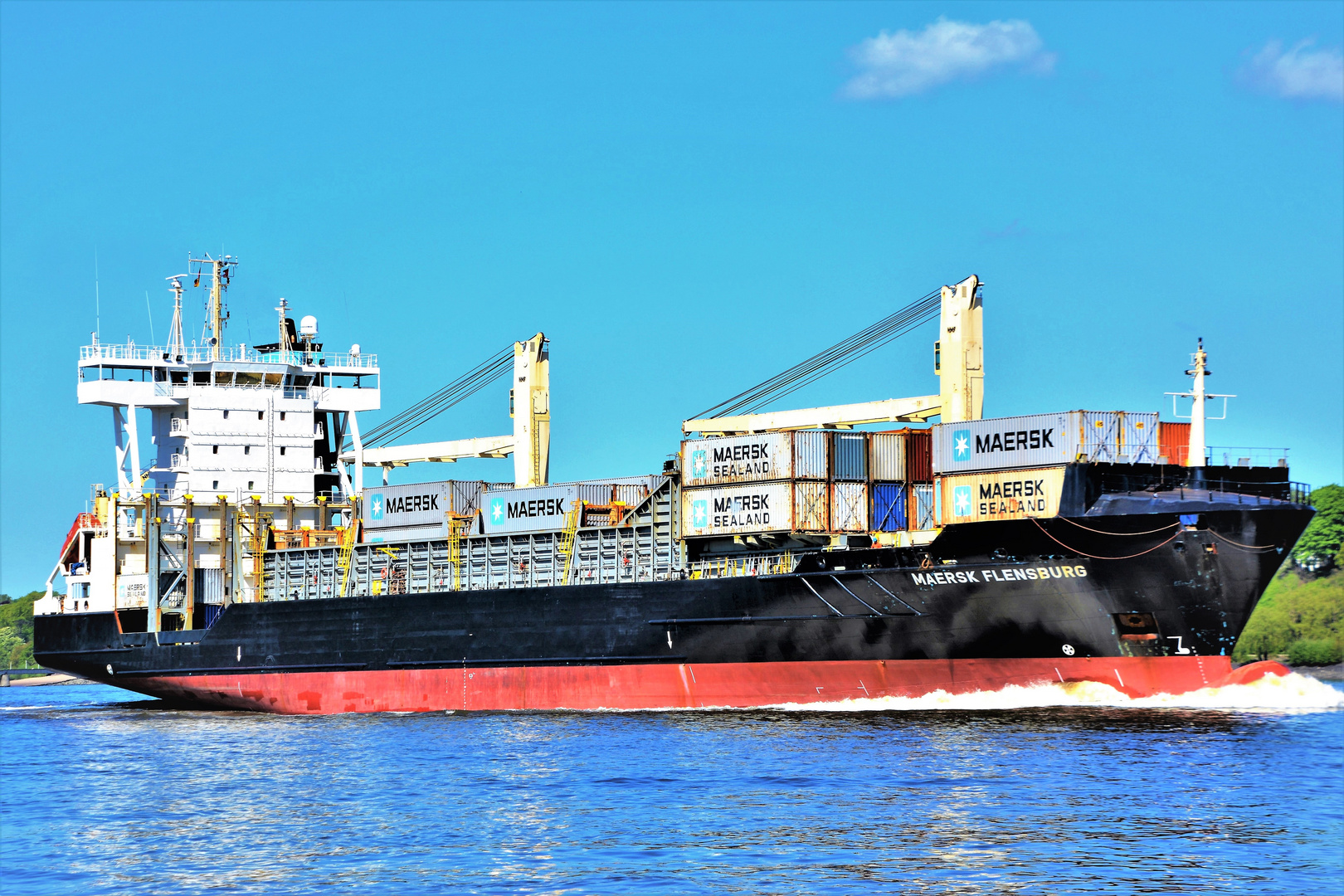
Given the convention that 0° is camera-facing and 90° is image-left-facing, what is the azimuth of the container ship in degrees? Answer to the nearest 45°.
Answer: approximately 315°
